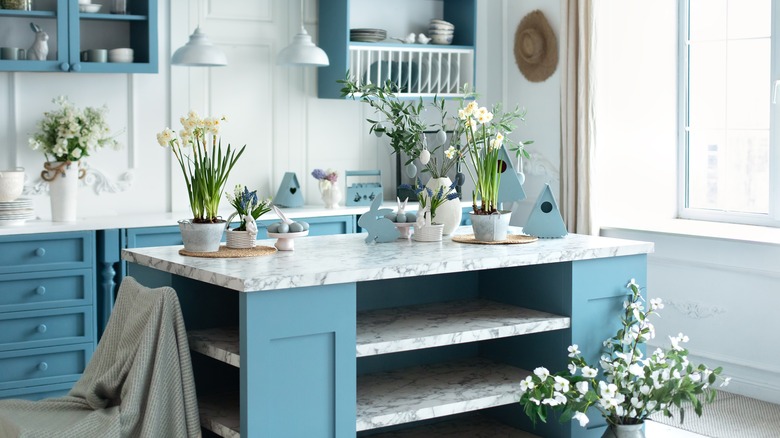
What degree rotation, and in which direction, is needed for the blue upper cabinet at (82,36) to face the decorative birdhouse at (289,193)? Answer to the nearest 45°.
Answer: approximately 90° to its left

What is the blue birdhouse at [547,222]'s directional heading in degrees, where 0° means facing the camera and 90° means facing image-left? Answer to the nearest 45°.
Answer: approximately 0°

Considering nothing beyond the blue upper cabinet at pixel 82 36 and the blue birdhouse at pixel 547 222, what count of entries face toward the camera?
2

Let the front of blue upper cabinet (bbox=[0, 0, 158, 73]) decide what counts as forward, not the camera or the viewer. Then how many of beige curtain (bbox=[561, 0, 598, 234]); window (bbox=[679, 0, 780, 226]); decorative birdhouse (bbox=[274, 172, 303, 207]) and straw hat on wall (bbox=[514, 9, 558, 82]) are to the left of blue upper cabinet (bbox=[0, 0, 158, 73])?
4

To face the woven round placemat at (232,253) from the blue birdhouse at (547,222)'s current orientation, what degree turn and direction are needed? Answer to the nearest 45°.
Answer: approximately 45° to its right

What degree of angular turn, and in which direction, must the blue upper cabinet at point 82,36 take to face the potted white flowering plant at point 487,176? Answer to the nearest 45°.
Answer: approximately 45° to its left

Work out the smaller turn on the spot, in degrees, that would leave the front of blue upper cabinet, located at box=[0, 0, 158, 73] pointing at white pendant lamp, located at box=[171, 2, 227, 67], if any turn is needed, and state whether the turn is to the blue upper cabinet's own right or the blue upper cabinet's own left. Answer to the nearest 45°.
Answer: approximately 90° to the blue upper cabinet's own left

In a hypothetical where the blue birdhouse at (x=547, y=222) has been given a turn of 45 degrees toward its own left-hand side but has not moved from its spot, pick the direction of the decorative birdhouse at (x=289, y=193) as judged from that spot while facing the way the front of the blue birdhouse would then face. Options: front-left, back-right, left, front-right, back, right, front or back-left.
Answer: back

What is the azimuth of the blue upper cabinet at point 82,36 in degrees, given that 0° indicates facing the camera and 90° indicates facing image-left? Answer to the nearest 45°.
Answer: approximately 0°

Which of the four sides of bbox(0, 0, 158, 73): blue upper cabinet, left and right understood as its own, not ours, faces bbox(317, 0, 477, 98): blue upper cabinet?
left

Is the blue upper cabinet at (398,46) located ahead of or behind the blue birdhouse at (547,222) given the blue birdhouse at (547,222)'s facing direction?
behind
